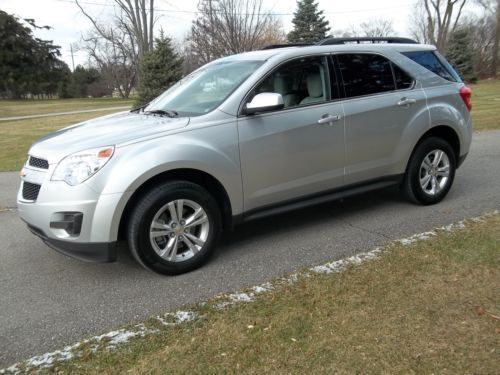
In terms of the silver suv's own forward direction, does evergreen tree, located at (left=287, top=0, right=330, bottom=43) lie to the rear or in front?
to the rear

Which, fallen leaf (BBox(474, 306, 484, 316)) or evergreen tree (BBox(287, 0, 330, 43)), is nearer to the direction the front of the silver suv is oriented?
the fallen leaf

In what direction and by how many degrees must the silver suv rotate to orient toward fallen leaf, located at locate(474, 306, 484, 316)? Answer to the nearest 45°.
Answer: approximately 90° to its left

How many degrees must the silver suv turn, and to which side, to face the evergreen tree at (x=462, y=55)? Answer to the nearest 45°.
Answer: approximately 180°

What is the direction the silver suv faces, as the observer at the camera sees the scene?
facing the viewer and to the left of the viewer

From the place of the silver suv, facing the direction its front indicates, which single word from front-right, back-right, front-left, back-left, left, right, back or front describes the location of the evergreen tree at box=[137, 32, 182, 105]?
back-right
